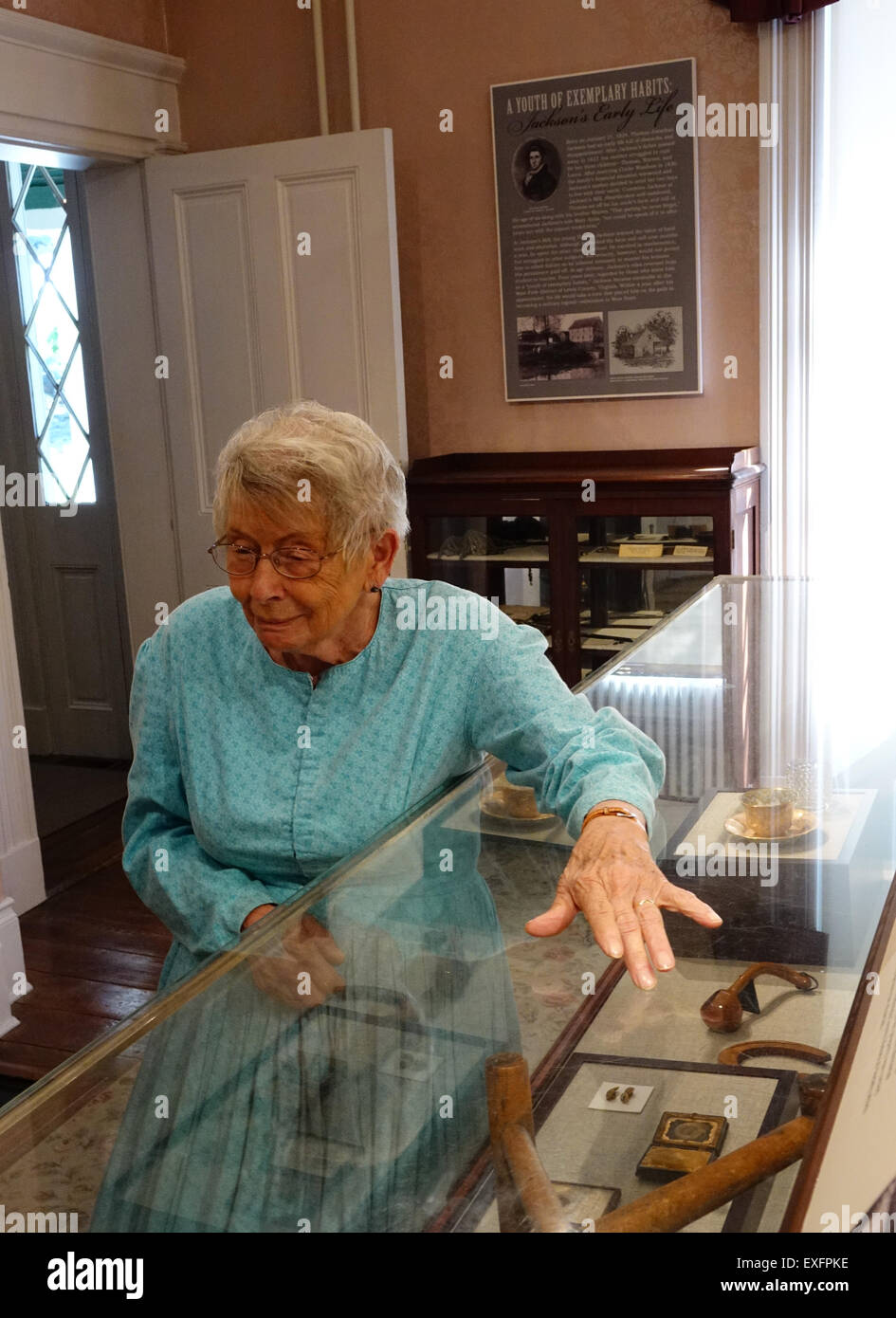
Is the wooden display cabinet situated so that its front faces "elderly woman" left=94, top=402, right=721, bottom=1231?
yes

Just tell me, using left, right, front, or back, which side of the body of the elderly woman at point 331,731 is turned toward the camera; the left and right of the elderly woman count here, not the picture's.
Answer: front

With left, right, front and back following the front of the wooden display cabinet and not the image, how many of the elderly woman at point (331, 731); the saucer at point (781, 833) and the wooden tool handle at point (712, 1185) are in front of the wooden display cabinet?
3

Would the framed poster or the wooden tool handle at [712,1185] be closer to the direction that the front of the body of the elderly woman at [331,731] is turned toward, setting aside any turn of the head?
the wooden tool handle

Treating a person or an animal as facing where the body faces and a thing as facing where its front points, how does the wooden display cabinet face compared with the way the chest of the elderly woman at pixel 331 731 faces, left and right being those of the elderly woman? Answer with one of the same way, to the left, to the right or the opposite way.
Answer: the same way

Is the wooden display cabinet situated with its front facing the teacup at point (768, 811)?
yes

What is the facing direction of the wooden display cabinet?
toward the camera

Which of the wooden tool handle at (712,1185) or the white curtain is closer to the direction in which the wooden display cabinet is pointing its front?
the wooden tool handle

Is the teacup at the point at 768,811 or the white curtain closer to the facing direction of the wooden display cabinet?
the teacup

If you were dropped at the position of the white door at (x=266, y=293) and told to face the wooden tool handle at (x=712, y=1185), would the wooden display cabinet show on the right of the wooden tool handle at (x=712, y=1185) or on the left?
left

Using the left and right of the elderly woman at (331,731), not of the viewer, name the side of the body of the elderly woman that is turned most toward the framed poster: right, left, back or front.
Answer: back

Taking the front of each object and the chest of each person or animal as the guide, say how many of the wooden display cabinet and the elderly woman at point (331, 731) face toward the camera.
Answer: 2

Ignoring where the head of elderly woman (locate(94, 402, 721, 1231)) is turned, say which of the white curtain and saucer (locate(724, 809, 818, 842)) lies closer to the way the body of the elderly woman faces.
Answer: the saucer

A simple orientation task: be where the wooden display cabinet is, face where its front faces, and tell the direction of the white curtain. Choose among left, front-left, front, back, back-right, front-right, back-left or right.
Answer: left
